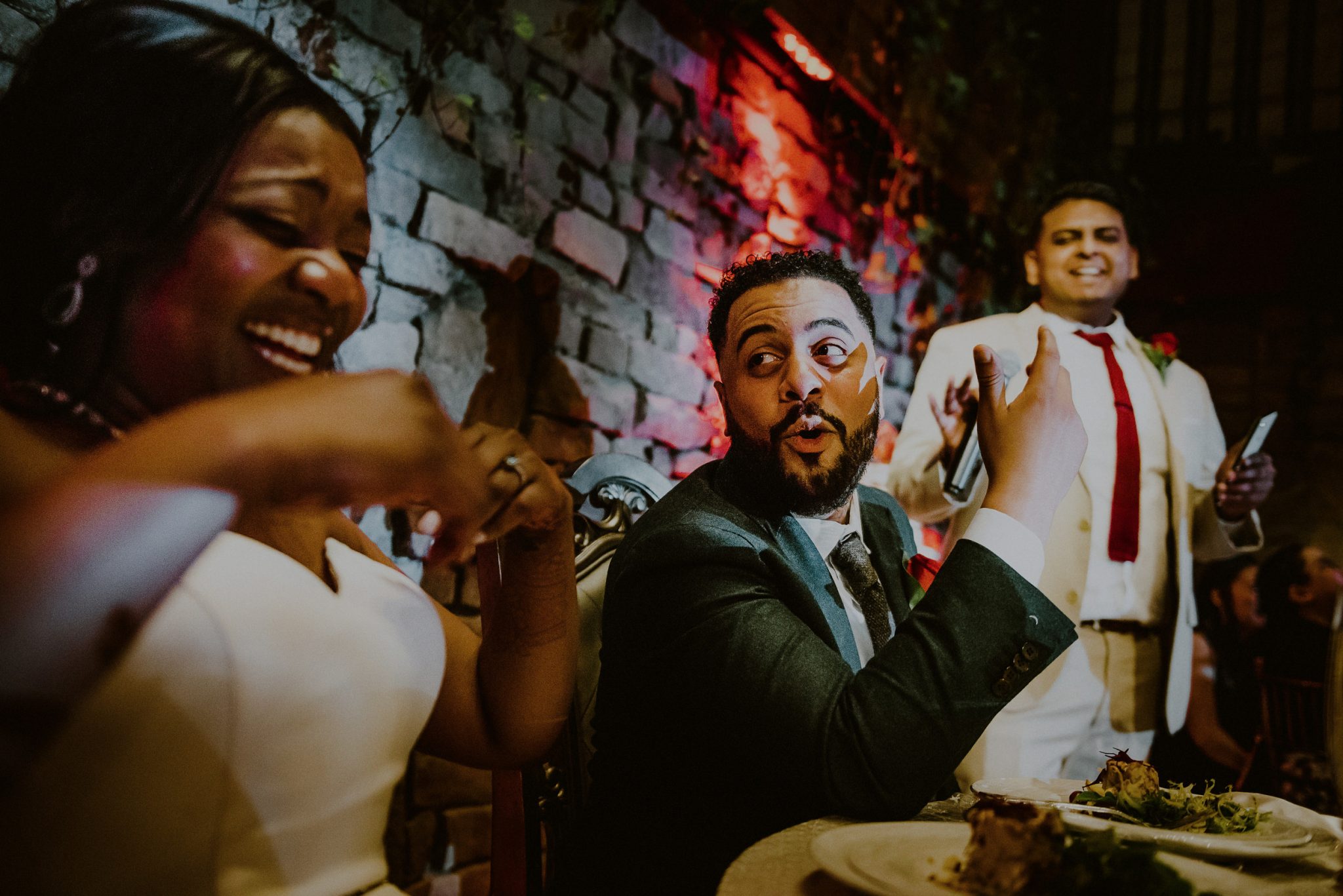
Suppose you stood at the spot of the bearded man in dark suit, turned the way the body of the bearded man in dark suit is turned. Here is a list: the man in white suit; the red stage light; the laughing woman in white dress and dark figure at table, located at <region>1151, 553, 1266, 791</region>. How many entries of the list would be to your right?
1

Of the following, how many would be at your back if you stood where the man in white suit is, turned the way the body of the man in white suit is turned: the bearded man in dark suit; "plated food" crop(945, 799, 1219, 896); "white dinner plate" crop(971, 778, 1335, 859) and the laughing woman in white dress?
0

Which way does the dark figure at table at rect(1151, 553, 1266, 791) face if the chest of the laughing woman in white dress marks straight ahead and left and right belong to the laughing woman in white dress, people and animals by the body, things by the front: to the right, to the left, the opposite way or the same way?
the same way

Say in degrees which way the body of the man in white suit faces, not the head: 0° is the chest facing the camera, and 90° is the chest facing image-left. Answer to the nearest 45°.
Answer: approximately 0°

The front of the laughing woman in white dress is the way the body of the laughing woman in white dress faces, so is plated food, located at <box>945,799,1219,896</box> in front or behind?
in front

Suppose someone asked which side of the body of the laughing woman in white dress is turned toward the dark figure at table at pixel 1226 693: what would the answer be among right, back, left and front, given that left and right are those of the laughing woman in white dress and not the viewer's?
left

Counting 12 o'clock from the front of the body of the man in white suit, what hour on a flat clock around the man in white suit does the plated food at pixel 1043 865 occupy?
The plated food is roughly at 12 o'clock from the man in white suit.

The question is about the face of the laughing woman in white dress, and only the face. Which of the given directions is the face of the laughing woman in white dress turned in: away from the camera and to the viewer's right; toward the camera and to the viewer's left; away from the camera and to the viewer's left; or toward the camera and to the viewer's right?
toward the camera and to the viewer's right

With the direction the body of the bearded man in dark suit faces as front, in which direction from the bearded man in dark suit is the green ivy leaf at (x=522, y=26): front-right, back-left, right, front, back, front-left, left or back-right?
back

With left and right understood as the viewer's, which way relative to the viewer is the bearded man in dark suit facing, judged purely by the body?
facing the viewer and to the right of the viewer

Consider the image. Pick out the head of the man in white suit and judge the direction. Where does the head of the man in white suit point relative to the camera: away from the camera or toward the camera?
toward the camera
